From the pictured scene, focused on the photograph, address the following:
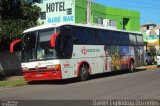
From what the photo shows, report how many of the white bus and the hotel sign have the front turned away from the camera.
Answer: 0

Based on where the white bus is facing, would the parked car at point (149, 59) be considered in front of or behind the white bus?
behind

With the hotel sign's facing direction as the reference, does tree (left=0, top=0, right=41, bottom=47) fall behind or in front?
in front

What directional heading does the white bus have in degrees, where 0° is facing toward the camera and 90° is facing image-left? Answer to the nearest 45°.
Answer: approximately 45°

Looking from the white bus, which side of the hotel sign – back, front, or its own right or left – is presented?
front

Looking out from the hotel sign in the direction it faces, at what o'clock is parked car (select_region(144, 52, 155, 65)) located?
The parked car is roughly at 9 o'clock from the hotel sign.

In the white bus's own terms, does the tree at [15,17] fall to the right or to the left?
on its right

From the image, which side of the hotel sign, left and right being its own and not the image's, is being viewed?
front
